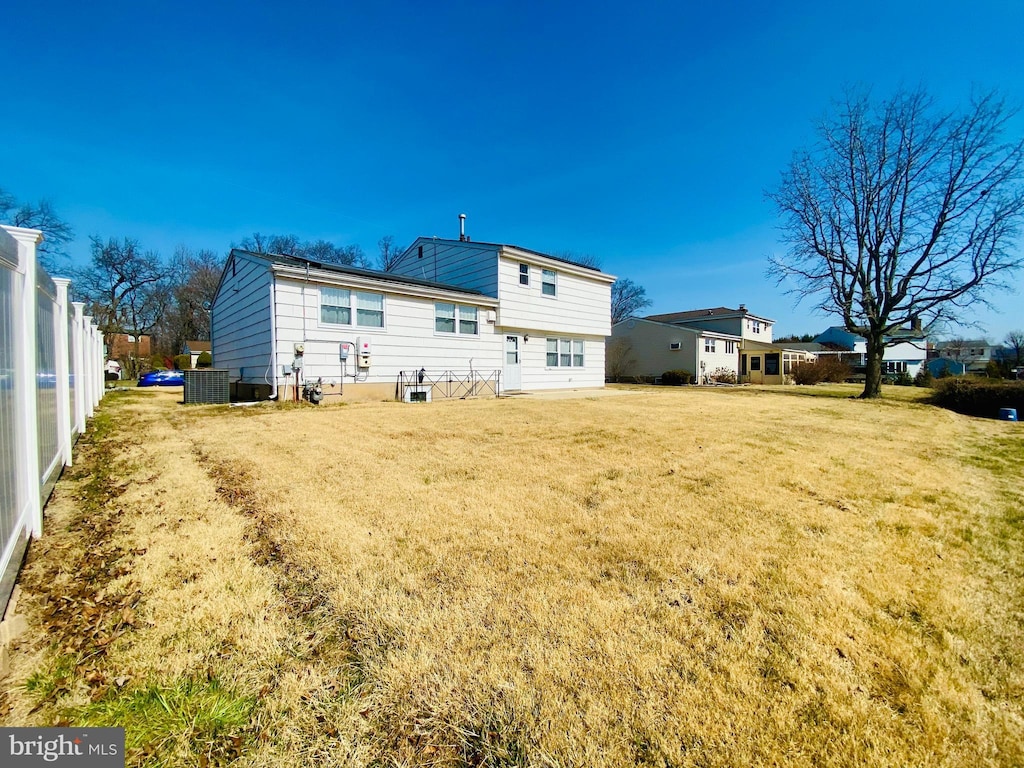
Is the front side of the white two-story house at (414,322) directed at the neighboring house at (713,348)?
no

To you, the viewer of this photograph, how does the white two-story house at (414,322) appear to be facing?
facing away from the viewer and to the left of the viewer

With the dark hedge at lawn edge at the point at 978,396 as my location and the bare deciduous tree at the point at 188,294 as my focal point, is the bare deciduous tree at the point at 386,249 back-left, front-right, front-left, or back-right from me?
front-right

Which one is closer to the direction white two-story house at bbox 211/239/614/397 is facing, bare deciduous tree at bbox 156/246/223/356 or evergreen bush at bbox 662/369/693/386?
the bare deciduous tree

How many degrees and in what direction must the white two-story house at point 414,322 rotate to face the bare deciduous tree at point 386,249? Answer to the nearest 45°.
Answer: approximately 45° to its right

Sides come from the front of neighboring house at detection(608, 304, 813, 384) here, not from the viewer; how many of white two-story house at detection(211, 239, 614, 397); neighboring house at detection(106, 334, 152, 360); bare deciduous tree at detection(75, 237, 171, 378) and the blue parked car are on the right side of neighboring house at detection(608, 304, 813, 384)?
0

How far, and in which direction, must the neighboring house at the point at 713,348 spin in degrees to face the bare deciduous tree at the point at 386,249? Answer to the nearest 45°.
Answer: approximately 45° to its left

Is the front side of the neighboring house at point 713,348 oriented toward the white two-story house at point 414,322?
no

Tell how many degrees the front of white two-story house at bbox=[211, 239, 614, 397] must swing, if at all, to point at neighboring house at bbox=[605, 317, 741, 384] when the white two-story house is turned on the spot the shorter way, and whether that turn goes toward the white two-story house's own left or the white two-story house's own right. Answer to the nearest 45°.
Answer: approximately 90° to the white two-story house's own right

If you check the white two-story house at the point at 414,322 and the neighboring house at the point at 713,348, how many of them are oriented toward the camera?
0

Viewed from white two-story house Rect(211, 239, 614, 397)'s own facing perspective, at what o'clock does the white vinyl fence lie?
The white vinyl fence is roughly at 8 o'clock from the white two-story house.

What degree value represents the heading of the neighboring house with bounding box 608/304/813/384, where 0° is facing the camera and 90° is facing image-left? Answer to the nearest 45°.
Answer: approximately 135°

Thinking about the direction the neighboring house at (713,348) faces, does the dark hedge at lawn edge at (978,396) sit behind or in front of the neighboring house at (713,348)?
behind

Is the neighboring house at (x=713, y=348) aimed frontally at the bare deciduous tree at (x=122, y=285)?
no
